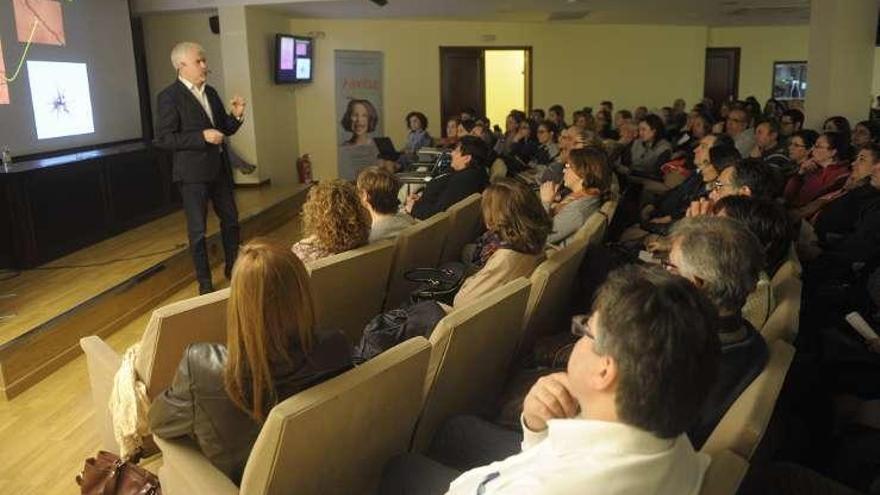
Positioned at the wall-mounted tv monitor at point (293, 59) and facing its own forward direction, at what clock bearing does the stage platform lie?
The stage platform is roughly at 2 o'clock from the wall-mounted tv monitor.

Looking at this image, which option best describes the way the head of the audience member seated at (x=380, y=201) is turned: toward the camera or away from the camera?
away from the camera

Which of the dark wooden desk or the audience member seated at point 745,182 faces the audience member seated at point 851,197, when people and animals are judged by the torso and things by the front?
the dark wooden desk

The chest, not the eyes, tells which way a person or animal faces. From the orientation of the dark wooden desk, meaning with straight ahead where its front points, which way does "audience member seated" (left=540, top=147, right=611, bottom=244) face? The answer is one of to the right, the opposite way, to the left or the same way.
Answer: the opposite way

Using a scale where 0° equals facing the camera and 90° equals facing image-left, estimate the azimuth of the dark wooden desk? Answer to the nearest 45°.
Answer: approximately 315°

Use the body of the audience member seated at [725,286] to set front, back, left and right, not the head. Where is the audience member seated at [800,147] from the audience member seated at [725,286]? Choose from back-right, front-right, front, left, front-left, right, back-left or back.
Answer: front-right

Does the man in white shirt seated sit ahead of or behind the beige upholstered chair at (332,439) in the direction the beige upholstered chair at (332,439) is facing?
behind

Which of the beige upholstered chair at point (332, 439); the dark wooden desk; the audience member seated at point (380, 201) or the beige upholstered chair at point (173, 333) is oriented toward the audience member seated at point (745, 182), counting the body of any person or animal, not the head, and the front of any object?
the dark wooden desk

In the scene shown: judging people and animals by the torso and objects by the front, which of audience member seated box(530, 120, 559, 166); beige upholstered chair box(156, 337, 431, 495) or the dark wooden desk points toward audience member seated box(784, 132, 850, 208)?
the dark wooden desk

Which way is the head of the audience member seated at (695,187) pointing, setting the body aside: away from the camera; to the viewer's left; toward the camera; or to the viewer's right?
to the viewer's left

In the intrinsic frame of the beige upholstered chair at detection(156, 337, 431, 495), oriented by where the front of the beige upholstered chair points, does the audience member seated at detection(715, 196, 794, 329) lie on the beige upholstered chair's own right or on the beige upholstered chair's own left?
on the beige upholstered chair's own right

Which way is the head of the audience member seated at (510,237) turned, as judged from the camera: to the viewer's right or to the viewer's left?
to the viewer's left

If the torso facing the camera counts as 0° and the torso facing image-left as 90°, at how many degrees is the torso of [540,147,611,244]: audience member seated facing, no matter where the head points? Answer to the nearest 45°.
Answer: approximately 90°

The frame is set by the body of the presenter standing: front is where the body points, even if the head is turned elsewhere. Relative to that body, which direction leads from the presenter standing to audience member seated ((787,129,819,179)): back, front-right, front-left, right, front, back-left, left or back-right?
front-left
